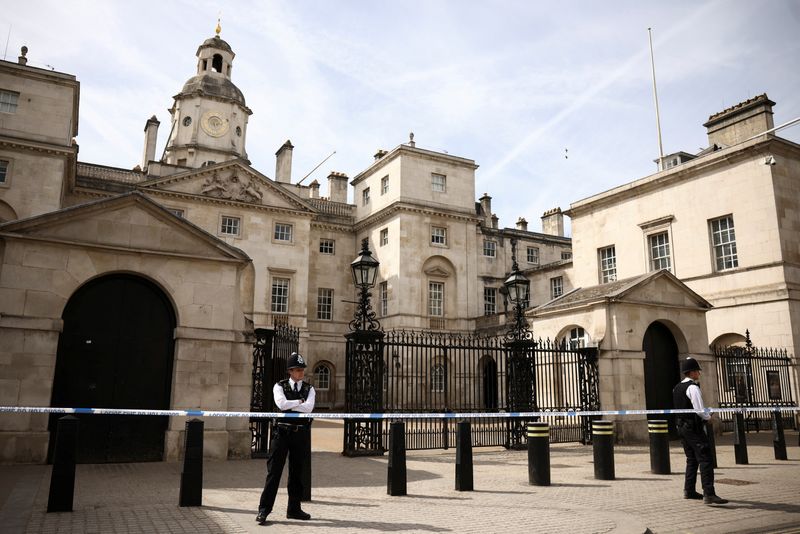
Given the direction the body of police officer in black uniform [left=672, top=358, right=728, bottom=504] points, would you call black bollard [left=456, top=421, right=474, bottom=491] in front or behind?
behind

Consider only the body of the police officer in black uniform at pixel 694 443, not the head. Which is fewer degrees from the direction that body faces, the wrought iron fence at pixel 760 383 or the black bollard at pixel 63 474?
the wrought iron fence

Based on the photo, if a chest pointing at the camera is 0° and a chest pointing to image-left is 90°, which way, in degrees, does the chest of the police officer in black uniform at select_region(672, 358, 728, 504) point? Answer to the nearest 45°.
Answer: approximately 270°

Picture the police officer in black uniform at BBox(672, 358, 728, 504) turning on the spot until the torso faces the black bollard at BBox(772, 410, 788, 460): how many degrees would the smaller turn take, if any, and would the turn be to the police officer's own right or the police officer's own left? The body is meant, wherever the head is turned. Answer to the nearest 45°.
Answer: approximately 90° to the police officer's own left
